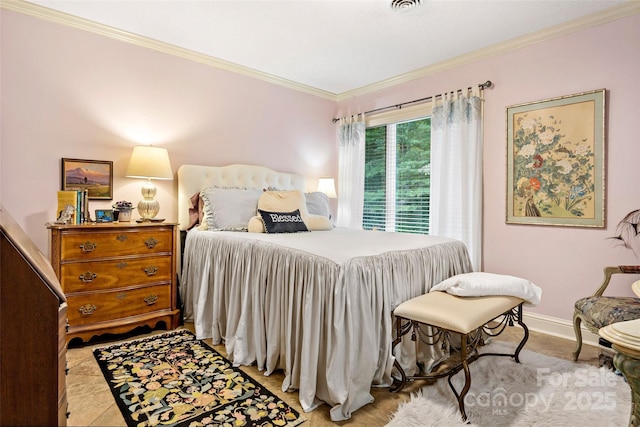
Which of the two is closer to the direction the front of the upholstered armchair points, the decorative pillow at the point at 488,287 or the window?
the decorative pillow

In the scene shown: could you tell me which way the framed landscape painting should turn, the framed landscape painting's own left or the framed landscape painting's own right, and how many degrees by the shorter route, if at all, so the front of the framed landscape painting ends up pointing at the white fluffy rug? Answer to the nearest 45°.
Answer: approximately 45° to the framed landscape painting's own left

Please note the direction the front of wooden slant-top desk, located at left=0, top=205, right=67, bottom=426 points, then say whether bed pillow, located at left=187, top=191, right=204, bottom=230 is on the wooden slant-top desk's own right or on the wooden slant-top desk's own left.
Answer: on the wooden slant-top desk's own left

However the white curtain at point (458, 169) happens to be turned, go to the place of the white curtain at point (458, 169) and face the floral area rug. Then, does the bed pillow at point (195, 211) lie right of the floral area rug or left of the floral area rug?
right

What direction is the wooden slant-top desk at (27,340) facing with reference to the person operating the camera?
facing to the right of the viewer

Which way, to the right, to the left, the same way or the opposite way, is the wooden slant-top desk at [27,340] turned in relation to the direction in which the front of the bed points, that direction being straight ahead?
to the left

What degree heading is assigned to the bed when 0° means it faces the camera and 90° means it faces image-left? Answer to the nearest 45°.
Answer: approximately 315°

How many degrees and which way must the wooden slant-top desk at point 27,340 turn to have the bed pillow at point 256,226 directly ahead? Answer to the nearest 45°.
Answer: approximately 45° to its left

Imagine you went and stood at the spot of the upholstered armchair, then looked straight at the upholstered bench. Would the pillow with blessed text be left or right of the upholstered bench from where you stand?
right

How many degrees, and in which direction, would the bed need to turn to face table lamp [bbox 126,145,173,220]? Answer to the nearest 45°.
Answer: approximately 180°
